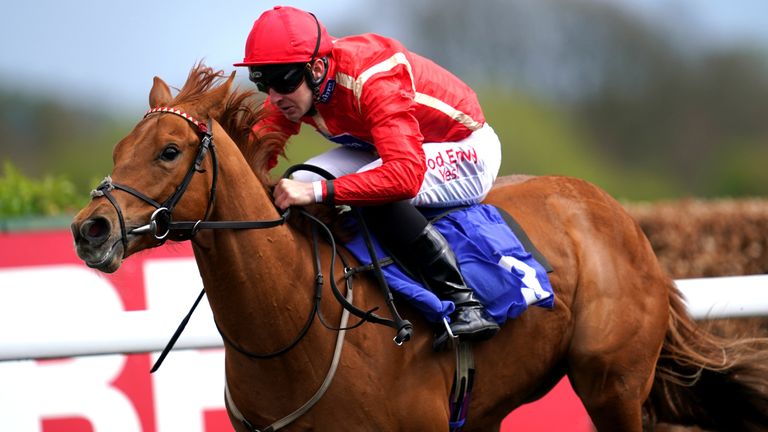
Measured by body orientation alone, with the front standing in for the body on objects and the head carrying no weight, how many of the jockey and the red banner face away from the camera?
0

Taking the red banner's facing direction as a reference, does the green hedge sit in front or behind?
behind

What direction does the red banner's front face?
toward the camera

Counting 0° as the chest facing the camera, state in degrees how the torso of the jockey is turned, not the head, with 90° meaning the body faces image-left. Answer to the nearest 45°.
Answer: approximately 45°
